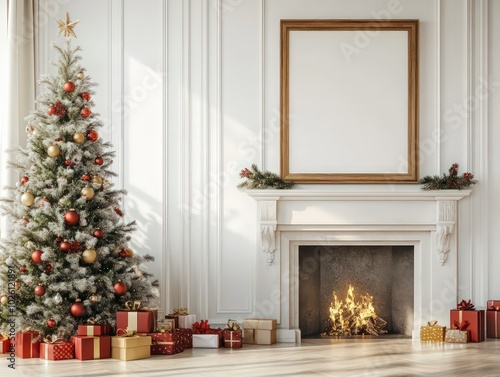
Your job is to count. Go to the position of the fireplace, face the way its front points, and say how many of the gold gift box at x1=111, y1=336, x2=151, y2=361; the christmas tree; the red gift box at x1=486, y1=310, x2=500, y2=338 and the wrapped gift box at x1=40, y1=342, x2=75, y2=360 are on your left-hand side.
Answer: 1

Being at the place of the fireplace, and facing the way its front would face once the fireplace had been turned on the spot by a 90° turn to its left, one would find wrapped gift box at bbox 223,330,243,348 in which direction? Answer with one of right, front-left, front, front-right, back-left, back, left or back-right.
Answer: back-right

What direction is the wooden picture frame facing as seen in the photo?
toward the camera

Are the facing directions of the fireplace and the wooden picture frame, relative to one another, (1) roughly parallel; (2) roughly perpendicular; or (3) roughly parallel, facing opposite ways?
roughly parallel

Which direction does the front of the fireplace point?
toward the camera

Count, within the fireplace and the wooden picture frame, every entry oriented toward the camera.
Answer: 2
